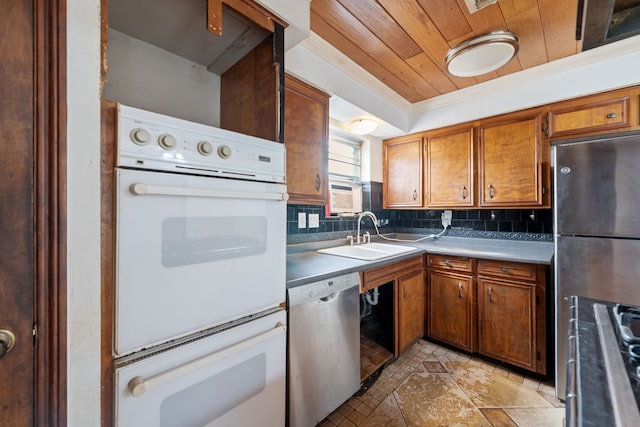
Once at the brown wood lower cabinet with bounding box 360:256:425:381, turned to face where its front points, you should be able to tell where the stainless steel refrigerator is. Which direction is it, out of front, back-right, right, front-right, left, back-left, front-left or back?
front-left

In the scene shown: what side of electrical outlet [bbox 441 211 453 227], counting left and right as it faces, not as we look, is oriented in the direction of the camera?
front

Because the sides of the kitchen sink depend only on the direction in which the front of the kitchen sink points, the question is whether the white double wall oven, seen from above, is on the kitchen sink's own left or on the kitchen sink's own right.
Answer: on the kitchen sink's own right

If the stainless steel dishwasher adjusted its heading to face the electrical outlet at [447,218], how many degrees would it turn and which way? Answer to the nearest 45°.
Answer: approximately 90° to its left

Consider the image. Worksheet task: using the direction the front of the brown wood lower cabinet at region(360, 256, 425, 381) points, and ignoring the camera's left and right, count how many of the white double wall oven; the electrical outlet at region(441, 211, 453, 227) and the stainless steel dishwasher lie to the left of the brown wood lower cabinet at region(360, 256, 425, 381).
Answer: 1

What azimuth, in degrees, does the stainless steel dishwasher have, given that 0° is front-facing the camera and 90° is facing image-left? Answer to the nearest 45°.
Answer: approximately 315°

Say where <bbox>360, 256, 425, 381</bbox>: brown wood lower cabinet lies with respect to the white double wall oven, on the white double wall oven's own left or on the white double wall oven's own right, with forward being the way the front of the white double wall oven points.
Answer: on the white double wall oven's own left

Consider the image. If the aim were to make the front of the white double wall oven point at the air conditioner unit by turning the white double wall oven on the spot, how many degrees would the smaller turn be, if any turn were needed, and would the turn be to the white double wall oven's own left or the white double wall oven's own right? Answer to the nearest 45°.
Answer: approximately 90° to the white double wall oven's own left

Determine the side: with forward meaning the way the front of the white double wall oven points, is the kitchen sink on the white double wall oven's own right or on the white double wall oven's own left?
on the white double wall oven's own left

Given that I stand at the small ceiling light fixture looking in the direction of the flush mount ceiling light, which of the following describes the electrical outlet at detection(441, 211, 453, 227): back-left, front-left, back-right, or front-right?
front-left

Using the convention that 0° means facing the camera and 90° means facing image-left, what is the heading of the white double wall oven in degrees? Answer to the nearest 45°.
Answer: approximately 315°

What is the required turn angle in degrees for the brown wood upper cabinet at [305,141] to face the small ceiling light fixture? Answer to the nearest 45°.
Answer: approximately 90° to its left

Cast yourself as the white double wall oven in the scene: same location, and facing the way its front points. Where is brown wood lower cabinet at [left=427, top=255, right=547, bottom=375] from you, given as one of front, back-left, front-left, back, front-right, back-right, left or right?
front-left

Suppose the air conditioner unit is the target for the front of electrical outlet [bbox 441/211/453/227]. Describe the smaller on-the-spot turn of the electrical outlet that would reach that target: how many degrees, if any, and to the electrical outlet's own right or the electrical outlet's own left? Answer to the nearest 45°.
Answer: approximately 45° to the electrical outlet's own right
